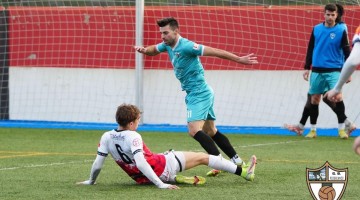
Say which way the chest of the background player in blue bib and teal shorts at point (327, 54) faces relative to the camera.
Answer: toward the camera

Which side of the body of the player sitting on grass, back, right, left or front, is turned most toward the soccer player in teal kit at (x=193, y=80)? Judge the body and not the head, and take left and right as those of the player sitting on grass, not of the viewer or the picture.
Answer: front

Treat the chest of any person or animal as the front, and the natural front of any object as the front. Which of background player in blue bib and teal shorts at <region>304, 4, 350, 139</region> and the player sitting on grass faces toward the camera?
the background player in blue bib and teal shorts

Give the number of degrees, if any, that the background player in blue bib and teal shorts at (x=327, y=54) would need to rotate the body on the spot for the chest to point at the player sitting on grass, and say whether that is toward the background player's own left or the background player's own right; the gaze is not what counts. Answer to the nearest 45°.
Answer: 0° — they already face them

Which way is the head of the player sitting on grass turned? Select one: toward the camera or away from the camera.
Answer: away from the camera

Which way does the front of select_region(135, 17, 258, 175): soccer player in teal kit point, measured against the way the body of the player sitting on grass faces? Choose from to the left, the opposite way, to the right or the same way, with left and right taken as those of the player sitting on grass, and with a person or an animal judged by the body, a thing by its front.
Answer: the opposite way

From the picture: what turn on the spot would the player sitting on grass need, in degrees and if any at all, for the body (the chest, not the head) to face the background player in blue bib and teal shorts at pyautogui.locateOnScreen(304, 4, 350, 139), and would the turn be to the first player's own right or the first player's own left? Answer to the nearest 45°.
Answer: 0° — they already face them

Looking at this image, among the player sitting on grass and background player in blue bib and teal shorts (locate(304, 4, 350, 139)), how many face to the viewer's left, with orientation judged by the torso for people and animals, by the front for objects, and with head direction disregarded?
0

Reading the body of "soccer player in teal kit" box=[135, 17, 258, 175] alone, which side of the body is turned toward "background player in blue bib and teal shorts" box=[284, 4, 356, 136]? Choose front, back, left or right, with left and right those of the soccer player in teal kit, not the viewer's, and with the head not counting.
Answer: back

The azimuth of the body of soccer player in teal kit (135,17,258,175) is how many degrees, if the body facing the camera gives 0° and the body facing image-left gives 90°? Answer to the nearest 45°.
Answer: approximately 45°
